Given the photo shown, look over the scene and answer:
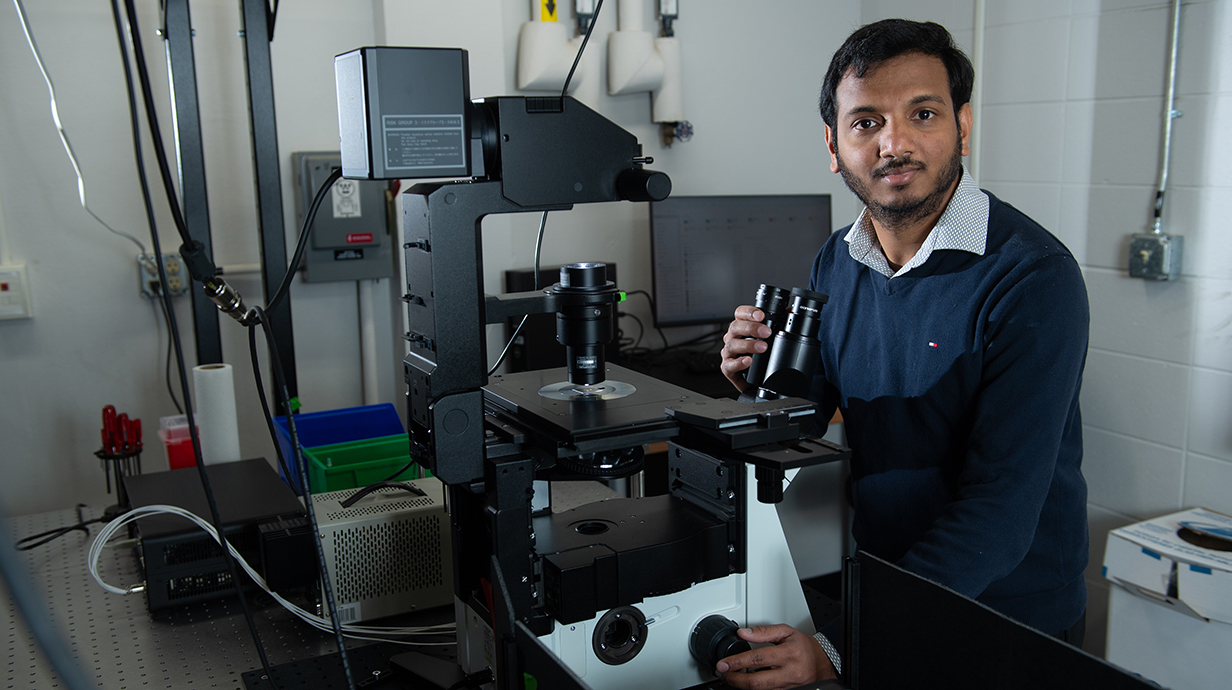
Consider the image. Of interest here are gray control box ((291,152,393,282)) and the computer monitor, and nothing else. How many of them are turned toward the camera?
2

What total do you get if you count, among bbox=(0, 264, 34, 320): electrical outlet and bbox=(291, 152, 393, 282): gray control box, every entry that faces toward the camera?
2

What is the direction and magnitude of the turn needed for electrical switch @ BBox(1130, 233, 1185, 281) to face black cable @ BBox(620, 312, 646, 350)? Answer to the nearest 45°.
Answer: approximately 45° to its right

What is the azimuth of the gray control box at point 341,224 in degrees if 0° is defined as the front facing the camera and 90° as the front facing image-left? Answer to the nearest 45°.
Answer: approximately 0°

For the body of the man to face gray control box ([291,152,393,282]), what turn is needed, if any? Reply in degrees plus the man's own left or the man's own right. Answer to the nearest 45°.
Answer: approximately 90° to the man's own right
